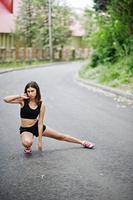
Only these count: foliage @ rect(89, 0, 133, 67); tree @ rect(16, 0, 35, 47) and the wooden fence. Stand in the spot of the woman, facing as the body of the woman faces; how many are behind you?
3

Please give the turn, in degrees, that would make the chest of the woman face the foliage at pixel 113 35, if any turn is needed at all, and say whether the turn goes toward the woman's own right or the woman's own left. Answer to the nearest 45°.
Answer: approximately 180°

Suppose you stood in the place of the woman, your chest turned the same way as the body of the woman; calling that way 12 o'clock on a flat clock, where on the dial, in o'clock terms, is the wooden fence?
The wooden fence is roughly at 6 o'clock from the woman.

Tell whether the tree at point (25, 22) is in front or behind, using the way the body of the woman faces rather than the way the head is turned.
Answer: behind

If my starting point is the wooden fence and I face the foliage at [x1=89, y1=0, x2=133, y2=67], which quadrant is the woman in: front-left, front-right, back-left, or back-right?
front-right

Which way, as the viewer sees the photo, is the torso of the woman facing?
toward the camera
